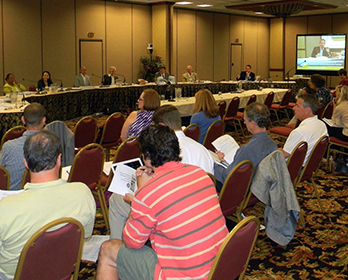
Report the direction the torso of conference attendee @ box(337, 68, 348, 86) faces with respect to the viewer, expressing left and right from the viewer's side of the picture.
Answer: facing to the left of the viewer

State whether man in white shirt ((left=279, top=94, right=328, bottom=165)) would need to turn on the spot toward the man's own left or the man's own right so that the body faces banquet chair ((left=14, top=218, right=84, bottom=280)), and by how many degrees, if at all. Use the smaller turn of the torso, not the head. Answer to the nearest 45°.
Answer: approximately 135° to the man's own left

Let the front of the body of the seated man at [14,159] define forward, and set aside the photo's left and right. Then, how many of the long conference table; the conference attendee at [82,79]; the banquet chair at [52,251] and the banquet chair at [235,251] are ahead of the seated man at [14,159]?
2

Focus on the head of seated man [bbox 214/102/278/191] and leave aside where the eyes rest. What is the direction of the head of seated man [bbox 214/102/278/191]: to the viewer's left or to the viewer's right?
to the viewer's left

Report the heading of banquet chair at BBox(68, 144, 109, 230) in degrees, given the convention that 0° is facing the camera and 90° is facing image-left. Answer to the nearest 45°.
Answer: approximately 135°

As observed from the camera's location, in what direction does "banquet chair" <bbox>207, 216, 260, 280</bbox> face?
facing away from the viewer and to the left of the viewer

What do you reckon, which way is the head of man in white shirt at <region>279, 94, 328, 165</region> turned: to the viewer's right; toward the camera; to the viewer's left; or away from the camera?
to the viewer's left

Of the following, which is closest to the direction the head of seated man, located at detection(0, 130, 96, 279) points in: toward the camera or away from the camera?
away from the camera

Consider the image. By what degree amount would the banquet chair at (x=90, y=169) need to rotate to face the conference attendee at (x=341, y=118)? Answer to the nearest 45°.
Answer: approximately 90° to its right

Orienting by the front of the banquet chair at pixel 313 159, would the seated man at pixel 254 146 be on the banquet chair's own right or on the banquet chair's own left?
on the banquet chair's own left

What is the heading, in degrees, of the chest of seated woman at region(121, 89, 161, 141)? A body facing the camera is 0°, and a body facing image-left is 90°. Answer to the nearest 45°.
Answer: approximately 135°

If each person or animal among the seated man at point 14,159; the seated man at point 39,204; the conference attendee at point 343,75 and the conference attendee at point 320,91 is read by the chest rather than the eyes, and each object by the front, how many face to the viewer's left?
2
